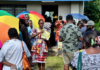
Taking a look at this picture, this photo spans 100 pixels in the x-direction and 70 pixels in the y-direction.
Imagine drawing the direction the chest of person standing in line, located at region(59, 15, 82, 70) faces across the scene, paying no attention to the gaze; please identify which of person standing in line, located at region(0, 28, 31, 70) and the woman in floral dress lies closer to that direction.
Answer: the woman in floral dress

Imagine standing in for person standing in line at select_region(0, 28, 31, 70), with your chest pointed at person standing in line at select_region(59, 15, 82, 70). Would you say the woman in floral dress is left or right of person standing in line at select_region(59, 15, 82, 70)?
left

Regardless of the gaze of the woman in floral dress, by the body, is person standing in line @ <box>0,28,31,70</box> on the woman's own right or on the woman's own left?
on the woman's own right

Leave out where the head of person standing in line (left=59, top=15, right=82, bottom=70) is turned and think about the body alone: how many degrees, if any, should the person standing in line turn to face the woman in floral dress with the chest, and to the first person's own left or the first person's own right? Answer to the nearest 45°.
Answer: approximately 45° to the first person's own left

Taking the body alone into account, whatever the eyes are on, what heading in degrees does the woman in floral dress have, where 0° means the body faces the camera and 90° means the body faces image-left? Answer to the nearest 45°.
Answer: approximately 315°
